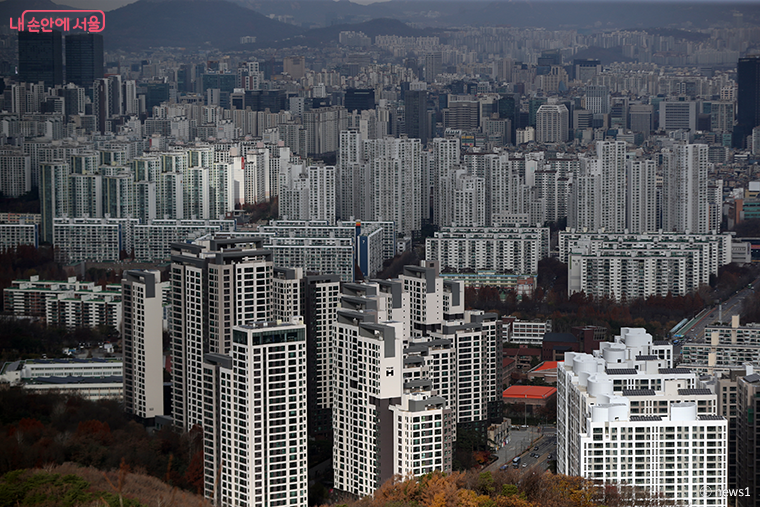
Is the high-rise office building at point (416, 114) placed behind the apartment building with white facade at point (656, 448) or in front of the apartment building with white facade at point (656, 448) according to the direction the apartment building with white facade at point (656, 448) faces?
behind

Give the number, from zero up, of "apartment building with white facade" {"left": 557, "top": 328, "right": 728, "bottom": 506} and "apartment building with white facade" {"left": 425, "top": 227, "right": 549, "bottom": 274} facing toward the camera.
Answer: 2

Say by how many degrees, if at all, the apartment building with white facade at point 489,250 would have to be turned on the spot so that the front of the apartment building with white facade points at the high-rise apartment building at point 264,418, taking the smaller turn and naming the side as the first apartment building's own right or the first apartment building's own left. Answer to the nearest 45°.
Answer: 0° — it already faces it

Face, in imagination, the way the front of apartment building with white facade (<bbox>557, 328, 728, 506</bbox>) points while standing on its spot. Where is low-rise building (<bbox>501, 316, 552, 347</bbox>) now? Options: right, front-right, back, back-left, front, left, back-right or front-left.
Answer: back

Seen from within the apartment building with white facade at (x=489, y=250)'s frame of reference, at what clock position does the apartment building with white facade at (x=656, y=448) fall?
the apartment building with white facade at (x=656, y=448) is roughly at 12 o'clock from the apartment building with white facade at (x=489, y=250).

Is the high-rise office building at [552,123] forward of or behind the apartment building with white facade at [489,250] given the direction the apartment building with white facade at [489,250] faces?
behind

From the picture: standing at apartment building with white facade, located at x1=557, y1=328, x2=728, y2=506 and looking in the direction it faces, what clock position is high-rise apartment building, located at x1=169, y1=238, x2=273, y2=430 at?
The high-rise apartment building is roughly at 4 o'clock from the apartment building with white facade.

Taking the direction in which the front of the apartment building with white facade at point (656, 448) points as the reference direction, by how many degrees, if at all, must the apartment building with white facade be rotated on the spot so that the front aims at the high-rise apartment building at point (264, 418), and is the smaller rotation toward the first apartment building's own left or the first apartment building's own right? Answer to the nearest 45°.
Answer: approximately 90° to the first apartment building's own right

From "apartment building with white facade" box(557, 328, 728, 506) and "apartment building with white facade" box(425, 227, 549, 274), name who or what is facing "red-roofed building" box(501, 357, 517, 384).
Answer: "apartment building with white facade" box(425, 227, 549, 274)

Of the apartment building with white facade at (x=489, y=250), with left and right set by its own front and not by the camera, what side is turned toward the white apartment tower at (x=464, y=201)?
back

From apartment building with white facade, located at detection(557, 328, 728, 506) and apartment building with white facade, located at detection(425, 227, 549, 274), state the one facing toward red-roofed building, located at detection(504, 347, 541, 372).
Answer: apartment building with white facade, located at detection(425, 227, 549, 274)

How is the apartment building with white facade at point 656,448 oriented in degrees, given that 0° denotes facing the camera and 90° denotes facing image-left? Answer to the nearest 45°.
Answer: approximately 0°

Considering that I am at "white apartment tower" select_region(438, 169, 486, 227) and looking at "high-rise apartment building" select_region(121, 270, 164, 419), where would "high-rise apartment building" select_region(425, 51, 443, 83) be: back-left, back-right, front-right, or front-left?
back-right
